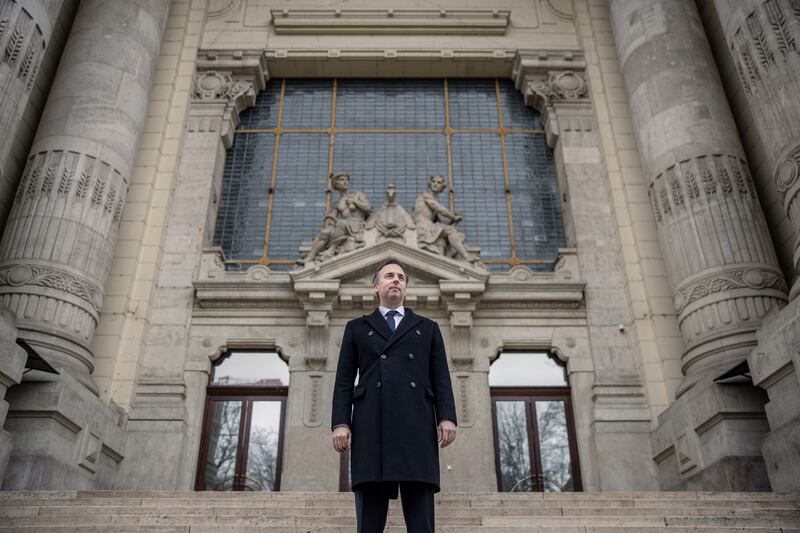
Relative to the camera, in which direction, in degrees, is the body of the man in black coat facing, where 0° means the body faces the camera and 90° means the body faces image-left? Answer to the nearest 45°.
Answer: approximately 0°

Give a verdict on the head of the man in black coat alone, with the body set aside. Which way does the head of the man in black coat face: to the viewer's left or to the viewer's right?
to the viewer's right

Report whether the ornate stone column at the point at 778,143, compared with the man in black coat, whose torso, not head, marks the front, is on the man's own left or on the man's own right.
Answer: on the man's own left

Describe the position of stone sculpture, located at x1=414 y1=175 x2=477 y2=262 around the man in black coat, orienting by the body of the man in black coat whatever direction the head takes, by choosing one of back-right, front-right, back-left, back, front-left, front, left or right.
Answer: back

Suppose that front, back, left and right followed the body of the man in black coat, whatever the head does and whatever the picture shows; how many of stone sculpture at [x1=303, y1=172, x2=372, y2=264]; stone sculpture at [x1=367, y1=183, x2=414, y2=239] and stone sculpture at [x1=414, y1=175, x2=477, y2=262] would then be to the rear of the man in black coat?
3

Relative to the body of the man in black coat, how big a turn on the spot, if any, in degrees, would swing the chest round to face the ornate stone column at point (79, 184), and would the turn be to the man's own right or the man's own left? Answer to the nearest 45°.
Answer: approximately 135° to the man's own right

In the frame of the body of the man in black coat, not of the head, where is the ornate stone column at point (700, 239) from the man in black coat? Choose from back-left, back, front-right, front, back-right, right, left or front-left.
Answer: back-left

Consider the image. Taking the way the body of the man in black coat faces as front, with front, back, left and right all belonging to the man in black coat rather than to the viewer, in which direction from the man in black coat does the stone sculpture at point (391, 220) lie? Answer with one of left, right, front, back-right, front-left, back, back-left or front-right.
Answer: back
